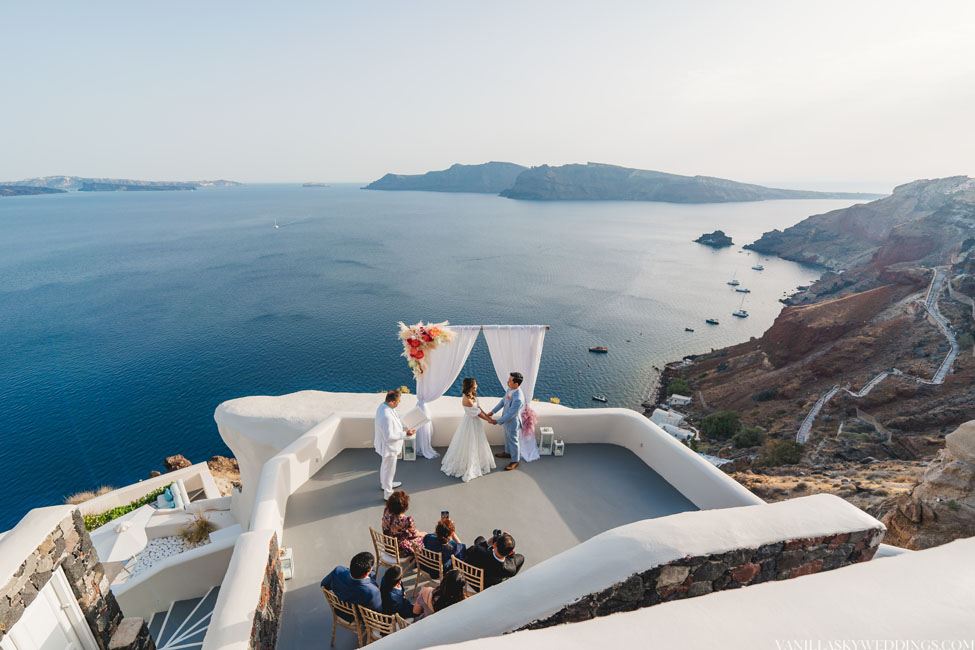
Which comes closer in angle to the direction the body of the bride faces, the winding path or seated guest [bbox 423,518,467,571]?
the winding path

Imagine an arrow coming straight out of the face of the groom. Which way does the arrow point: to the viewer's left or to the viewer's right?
to the viewer's left

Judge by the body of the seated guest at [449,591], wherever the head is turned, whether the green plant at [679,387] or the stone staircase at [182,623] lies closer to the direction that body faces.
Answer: the green plant

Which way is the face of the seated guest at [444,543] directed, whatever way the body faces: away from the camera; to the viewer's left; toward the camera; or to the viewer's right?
away from the camera

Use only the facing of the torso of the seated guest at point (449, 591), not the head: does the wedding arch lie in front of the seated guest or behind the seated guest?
in front

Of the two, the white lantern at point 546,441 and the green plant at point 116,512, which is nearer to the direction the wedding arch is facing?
the white lantern

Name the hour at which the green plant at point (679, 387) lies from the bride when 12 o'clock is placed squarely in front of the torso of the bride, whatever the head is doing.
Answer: The green plant is roughly at 10 o'clock from the bride.

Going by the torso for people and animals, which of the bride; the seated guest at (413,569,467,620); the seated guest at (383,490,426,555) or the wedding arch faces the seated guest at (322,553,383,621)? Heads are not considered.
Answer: the wedding arch

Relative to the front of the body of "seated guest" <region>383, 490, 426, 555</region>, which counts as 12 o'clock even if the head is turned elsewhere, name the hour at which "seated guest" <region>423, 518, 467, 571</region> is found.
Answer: "seated guest" <region>423, 518, 467, 571</region> is roughly at 3 o'clock from "seated guest" <region>383, 490, 426, 555</region>.

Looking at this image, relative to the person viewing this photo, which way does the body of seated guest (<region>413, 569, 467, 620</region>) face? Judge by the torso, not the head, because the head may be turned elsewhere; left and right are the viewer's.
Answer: facing away from the viewer and to the right of the viewer

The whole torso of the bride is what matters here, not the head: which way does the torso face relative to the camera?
to the viewer's right
